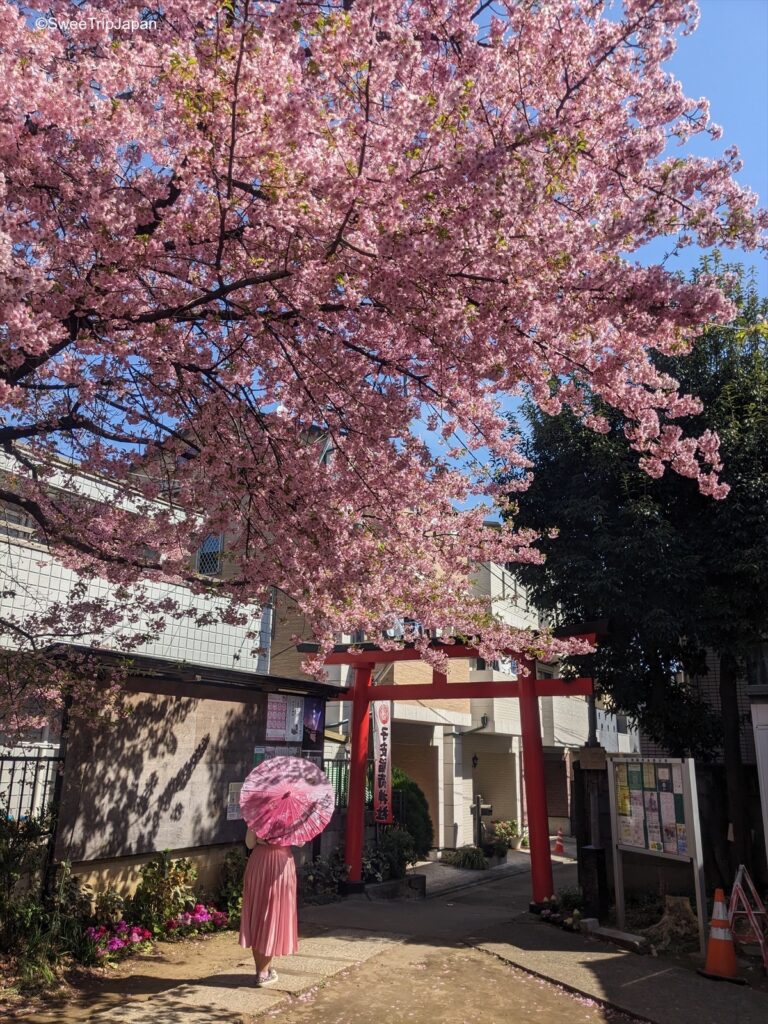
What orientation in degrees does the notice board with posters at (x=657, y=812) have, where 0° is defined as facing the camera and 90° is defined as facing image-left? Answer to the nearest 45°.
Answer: approximately 45°

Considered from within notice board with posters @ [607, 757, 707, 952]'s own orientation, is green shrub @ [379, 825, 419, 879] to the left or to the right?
on its right

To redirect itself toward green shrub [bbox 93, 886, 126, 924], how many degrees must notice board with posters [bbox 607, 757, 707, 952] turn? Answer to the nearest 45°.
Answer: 0° — it already faces it

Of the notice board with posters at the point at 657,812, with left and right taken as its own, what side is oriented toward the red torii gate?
right

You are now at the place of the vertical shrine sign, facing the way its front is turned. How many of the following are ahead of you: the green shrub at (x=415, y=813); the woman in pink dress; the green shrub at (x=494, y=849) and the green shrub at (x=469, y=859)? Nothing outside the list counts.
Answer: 1

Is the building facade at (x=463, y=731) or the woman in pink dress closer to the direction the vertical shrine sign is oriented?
the woman in pink dress

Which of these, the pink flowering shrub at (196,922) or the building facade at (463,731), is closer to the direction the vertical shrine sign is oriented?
the pink flowering shrub

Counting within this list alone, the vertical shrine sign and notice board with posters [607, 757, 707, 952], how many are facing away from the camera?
0

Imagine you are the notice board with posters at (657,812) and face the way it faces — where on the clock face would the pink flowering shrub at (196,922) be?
The pink flowering shrub is roughly at 1 o'clock from the notice board with posters.

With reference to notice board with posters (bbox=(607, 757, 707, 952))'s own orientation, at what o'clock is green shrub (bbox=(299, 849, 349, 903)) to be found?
The green shrub is roughly at 2 o'clock from the notice board with posters.

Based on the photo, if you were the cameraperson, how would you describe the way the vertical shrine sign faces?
facing the viewer

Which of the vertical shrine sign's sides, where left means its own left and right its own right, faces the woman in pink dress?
front
